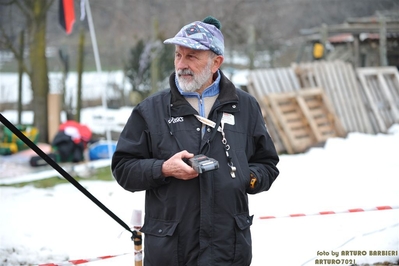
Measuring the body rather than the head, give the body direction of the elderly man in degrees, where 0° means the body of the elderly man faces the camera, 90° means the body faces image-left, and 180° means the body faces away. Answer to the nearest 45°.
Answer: approximately 0°

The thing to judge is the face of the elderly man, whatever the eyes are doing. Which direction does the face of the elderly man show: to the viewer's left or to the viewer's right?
to the viewer's left

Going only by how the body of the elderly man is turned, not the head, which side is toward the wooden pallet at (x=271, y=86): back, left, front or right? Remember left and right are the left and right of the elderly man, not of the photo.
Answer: back

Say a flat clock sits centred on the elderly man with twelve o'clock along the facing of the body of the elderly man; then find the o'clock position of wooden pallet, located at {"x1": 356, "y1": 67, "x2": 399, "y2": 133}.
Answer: The wooden pallet is roughly at 7 o'clock from the elderly man.

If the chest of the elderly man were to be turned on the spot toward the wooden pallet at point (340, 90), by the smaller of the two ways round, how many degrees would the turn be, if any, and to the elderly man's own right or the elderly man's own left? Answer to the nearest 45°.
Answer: approximately 180°
